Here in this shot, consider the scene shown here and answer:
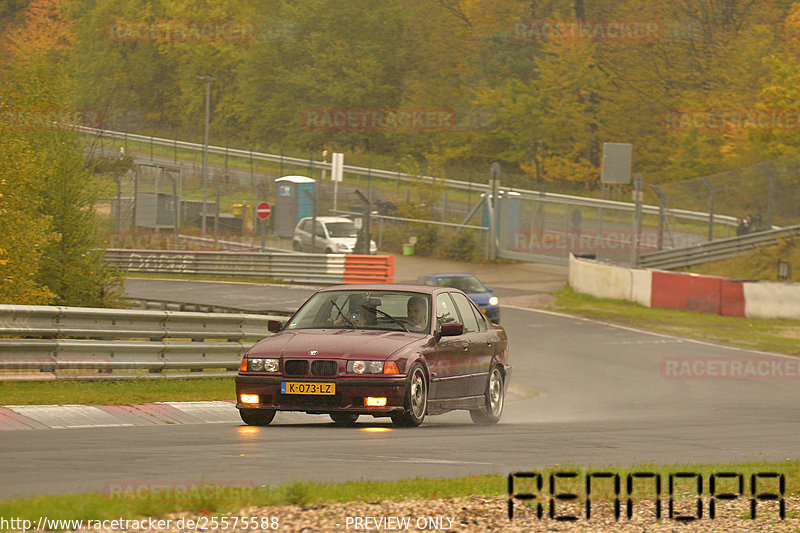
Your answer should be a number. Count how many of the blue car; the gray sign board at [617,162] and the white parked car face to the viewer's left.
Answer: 0

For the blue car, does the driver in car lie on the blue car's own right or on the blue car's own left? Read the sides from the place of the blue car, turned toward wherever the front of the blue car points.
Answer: on the blue car's own right

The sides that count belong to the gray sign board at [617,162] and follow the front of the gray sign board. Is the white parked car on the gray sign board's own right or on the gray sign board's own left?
on the gray sign board's own right

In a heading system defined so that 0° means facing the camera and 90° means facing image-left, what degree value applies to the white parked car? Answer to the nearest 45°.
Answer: approximately 315°

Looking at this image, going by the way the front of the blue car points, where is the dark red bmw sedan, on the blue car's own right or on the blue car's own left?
on the blue car's own right

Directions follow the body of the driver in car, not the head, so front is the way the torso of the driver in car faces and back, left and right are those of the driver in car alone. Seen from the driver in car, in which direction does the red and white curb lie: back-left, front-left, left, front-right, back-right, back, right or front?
front-right

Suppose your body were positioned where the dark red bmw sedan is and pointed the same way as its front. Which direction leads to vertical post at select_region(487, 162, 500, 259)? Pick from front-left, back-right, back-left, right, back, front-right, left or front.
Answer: back-right

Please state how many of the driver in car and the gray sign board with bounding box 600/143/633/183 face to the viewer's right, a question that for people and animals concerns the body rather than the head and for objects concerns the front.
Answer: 0

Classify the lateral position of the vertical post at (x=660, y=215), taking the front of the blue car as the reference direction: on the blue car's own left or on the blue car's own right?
on the blue car's own left
